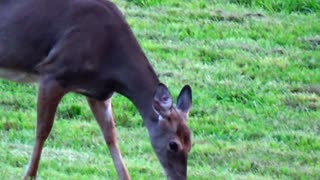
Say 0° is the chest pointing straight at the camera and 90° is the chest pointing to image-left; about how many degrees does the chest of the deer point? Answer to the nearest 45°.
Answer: approximately 270°
